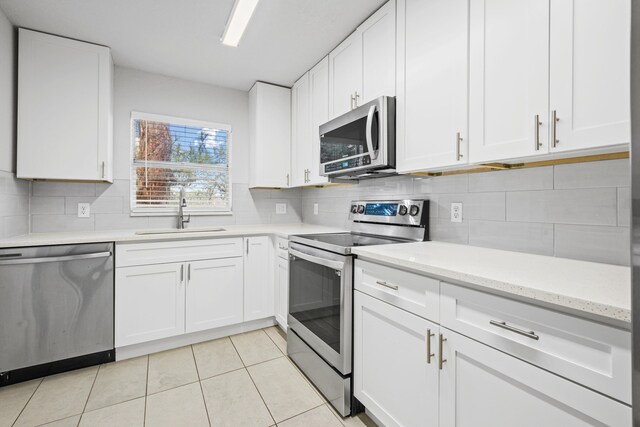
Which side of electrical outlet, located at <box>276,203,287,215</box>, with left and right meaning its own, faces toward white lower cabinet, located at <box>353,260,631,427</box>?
front

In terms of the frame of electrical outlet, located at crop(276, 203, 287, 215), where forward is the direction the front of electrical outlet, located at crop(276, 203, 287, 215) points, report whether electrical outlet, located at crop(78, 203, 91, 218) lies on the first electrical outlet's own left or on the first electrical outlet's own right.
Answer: on the first electrical outlet's own right

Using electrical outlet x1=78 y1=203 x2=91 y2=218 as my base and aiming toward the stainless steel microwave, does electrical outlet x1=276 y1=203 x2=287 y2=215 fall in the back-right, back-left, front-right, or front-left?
front-left

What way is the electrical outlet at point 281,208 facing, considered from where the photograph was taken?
facing the viewer

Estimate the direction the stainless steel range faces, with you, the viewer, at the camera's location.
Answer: facing the viewer and to the left of the viewer

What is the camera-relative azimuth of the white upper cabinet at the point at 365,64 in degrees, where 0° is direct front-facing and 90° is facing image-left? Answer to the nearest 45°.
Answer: approximately 45°

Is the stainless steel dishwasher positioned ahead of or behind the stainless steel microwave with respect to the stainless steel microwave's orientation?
ahead

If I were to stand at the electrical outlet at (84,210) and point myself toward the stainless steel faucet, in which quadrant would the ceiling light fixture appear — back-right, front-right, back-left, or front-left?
front-right

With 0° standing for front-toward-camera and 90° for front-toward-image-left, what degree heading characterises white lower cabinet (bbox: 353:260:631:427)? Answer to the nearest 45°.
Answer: approximately 45°

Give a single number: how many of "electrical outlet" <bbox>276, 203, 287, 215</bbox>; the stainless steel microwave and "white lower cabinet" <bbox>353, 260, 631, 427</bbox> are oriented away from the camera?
0
